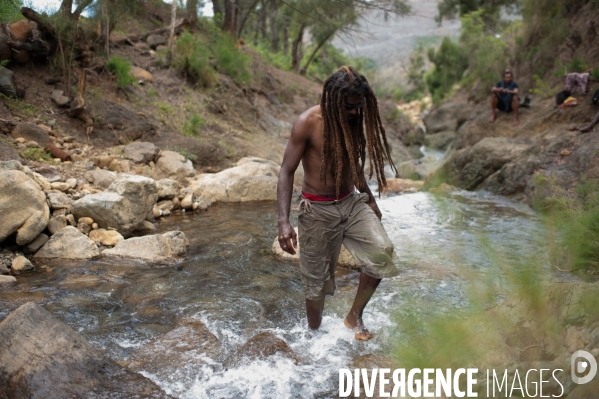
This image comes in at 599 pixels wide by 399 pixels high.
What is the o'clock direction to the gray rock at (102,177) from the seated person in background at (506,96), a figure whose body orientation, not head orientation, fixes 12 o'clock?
The gray rock is roughly at 1 o'clock from the seated person in background.

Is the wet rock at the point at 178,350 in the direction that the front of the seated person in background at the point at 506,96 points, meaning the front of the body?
yes

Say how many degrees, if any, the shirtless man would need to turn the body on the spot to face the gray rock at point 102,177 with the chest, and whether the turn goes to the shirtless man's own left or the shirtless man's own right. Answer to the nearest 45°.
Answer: approximately 180°

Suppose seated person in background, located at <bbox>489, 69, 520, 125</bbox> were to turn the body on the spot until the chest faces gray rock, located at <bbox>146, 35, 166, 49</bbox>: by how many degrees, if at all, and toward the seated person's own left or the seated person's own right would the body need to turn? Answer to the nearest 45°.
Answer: approximately 90° to the seated person's own right

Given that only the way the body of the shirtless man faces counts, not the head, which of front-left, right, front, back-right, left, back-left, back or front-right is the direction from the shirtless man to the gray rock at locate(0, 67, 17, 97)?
back

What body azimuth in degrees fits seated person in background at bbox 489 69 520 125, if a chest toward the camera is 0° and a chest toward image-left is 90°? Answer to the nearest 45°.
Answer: approximately 0°

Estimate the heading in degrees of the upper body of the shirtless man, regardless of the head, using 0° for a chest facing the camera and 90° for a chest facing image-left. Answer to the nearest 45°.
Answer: approximately 315°

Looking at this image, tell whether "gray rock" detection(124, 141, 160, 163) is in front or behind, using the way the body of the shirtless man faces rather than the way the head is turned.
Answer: behind

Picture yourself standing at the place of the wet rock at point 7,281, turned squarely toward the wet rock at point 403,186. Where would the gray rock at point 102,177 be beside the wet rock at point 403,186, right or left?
left
